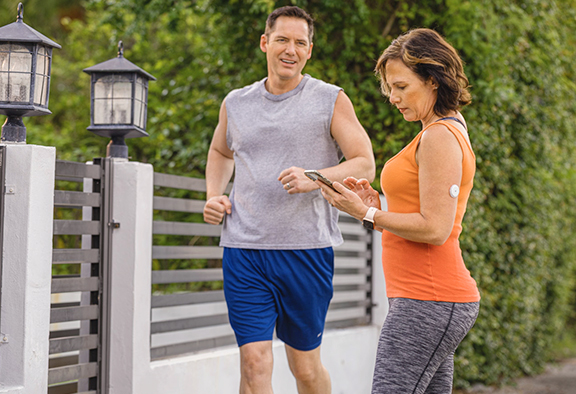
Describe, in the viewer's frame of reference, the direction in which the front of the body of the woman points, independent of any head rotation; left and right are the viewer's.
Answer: facing to the left of the viewer

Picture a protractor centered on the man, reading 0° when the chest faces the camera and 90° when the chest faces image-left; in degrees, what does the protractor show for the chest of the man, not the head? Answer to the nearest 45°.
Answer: approximately 0°

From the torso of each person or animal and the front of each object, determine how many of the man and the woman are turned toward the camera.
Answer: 1

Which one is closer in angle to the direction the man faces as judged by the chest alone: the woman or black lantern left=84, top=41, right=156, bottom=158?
the woman

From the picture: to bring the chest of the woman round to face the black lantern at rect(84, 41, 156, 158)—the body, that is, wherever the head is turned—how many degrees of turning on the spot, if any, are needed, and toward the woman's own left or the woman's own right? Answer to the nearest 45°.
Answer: approximately 45° to the woman's own right

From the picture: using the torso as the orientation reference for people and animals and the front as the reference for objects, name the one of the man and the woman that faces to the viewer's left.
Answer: the woman

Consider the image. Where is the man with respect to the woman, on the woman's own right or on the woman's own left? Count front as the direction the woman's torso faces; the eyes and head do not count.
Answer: on the woman's own right

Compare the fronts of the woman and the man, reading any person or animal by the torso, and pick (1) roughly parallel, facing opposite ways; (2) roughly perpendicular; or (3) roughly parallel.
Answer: roughly perpendicular

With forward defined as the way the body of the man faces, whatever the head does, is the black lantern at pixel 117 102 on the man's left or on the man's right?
on the man's right
